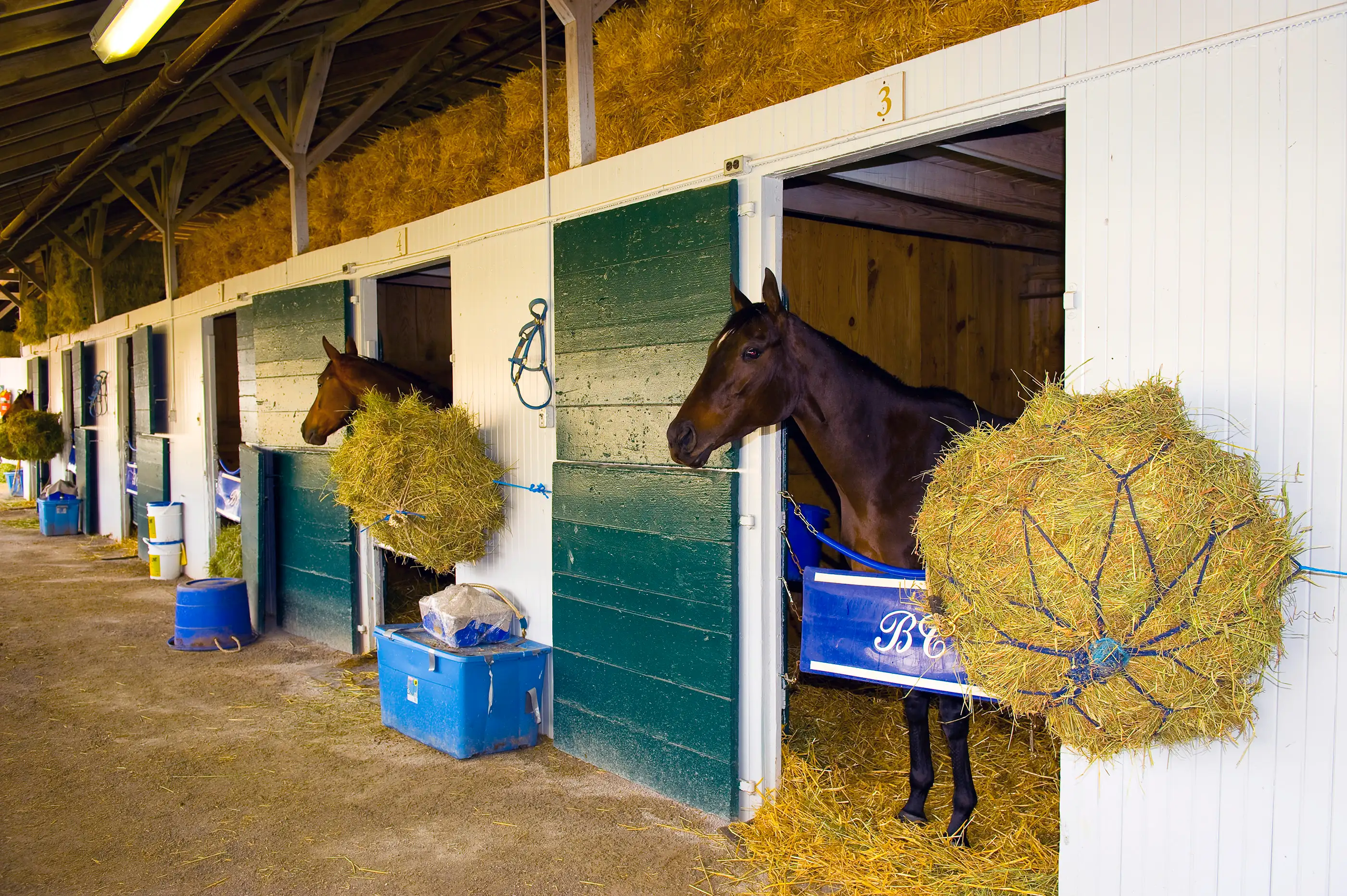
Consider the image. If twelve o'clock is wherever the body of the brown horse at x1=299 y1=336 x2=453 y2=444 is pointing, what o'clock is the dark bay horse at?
The dark bay horse is roughly at 8 o'clock from the brown horse.

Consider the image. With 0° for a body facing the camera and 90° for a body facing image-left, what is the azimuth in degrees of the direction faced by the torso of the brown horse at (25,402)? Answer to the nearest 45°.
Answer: approximately 90°

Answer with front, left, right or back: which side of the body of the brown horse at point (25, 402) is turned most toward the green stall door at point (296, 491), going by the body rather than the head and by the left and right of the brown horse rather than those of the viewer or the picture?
left

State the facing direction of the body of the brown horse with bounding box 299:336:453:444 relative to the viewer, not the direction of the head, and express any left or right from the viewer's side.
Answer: facing to the left of the viewer

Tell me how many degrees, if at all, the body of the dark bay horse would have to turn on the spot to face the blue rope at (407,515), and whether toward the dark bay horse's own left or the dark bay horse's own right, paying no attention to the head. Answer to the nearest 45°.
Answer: approximately 45° to the dark bay horse's own right

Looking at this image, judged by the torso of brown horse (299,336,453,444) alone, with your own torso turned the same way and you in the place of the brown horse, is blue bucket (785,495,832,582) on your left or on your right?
on your left

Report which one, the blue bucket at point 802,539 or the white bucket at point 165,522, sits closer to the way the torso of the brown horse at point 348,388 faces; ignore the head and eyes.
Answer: the white bucket

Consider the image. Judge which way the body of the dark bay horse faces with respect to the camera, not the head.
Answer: to the viewer's left

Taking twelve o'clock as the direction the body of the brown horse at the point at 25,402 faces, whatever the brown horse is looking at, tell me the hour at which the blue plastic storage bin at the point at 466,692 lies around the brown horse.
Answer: The blue plastic storage bin is roughly at 9 o'clock from the brown horse.

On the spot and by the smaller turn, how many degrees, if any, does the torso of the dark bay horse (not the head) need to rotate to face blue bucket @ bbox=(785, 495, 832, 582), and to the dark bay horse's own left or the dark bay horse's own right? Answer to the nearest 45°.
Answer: approximately 90° to the dark bay horse's own right

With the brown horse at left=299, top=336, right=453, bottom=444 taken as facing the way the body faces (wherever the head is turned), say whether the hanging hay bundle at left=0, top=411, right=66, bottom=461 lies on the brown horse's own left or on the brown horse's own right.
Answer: on the brown horse's own right
